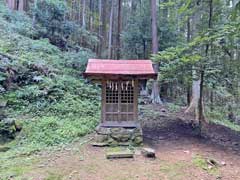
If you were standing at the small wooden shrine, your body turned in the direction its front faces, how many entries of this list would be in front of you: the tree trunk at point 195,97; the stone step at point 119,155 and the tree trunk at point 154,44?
1

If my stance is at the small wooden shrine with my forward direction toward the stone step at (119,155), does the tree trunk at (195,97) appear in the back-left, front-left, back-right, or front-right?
back-left

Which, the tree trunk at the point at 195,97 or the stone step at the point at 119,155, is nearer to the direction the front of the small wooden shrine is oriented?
the stone step

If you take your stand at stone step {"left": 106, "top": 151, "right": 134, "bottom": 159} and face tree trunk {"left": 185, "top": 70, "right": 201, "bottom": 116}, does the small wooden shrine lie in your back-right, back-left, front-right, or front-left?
front-left

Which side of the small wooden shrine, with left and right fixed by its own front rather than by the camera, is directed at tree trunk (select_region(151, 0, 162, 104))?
back

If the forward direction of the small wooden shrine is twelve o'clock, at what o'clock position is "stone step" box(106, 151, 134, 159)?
The stone step is roughly at 12 o'clock from the small wooden shrine.

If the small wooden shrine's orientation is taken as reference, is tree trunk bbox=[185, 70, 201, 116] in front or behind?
behind

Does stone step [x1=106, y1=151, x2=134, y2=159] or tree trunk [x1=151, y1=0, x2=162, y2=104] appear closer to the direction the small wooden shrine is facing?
the stone step

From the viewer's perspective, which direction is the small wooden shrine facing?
toward the camera
